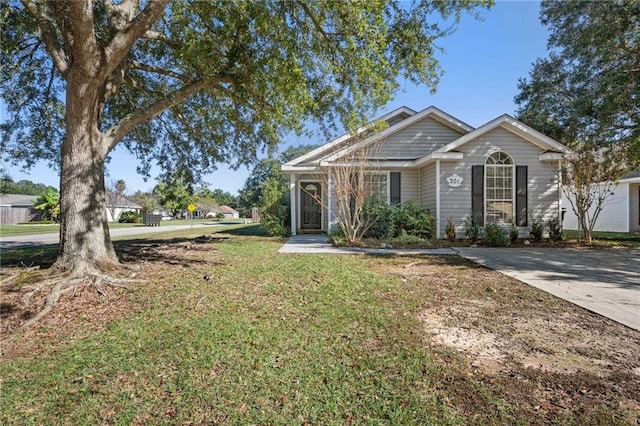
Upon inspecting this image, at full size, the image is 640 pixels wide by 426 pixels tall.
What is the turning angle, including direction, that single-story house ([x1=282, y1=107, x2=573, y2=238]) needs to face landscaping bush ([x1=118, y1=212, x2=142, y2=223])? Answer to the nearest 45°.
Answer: approximately 135° to its right

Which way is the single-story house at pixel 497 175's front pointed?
toward the camera

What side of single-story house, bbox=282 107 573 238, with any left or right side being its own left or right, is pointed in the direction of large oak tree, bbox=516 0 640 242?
left

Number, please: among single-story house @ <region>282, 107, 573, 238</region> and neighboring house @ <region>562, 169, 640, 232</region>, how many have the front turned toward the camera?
2

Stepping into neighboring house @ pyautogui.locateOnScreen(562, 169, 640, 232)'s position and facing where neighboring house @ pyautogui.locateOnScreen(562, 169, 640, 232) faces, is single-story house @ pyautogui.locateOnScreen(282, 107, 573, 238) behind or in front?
in front

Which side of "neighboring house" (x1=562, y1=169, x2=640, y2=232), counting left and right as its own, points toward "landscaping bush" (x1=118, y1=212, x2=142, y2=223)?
right

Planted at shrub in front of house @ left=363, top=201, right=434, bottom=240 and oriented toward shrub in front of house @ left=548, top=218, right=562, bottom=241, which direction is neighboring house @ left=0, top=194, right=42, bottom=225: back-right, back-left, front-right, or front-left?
back-left

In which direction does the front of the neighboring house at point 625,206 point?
toward the camera

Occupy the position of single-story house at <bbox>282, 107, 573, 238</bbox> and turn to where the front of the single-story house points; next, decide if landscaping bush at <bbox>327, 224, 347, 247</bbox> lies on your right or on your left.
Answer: on your right
